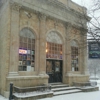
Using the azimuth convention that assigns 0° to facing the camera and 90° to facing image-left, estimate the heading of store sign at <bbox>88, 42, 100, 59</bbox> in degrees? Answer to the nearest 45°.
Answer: approximately 0°

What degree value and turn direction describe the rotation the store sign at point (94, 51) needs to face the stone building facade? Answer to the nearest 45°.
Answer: approximately 90° to its right

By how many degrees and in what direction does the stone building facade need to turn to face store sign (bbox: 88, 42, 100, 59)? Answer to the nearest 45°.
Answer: approximately 45° to its left

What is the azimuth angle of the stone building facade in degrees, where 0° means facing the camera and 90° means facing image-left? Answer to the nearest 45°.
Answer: approximately 315°
